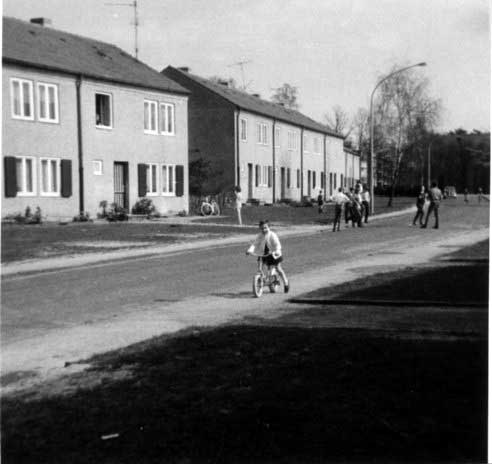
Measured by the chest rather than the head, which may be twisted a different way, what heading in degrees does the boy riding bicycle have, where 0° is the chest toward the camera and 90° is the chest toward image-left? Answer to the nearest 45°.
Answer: approximately 45°

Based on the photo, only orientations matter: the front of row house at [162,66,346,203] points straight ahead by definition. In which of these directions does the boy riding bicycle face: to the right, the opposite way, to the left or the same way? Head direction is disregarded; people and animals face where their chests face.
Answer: to the right

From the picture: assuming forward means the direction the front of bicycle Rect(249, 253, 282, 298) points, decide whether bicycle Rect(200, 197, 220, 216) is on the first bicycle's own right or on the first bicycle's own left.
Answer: on the first bicycle's own right

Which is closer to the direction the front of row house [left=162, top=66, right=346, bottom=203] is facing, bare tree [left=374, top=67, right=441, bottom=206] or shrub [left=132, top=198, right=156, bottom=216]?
the bare tree

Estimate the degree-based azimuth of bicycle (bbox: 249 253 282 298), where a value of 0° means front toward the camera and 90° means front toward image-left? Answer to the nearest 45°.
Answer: approximately 45°

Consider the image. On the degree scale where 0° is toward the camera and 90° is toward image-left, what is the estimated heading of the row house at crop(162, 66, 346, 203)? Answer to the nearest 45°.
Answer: approximately 315°
